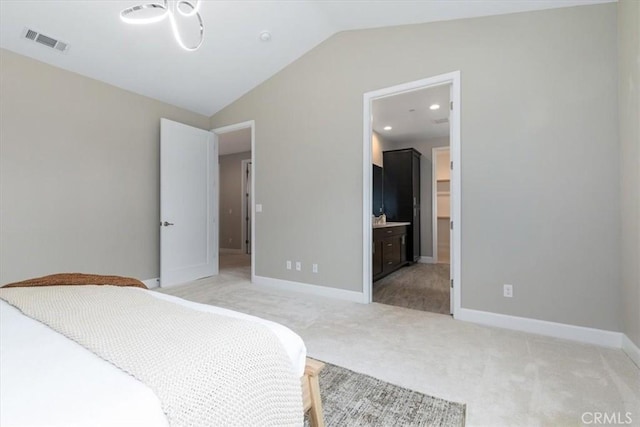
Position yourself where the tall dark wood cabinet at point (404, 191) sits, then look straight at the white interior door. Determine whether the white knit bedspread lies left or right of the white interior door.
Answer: left

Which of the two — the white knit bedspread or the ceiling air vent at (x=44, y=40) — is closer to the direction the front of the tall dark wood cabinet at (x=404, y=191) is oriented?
the white knit bedspread

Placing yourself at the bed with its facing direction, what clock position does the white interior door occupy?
The white interior door is roughly at 11 o'clock from the bed.

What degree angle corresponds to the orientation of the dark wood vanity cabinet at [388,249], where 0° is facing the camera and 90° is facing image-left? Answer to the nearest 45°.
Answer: approximately 315°

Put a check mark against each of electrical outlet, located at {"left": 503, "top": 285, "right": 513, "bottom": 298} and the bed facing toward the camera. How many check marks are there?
1

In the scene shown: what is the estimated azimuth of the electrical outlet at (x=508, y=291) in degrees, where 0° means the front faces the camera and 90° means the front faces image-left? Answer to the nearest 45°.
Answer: approximately 0°

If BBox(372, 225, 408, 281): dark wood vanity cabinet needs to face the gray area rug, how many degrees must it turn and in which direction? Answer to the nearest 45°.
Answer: approximately 45° to its right

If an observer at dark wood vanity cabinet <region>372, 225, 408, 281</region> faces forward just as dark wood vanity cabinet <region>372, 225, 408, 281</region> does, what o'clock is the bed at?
The bed is roughly at 2 o'clock from the dark wood vanity cabinet.

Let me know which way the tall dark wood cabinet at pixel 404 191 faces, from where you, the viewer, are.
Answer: facing the viewer and to the right of the viewer

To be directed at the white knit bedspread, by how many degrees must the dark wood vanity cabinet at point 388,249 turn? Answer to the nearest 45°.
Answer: approximately 45° to its right

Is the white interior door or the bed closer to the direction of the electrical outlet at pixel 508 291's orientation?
the bed
